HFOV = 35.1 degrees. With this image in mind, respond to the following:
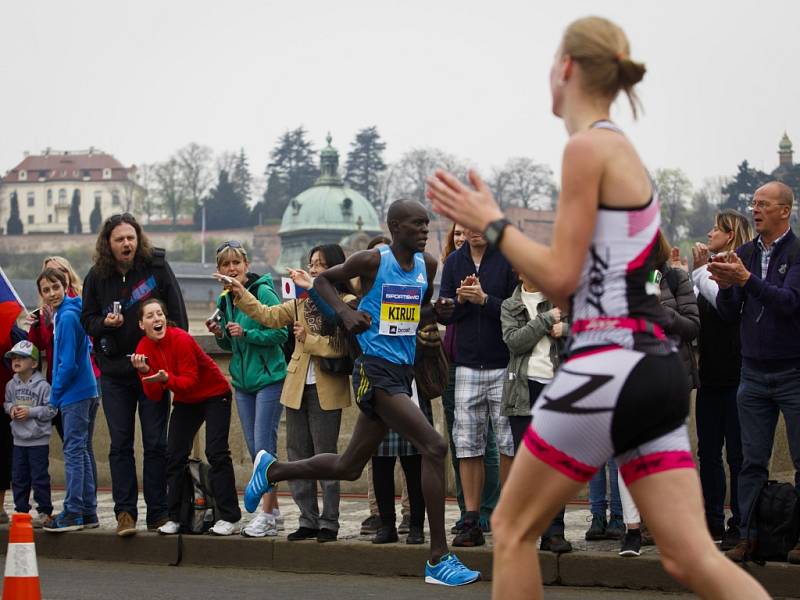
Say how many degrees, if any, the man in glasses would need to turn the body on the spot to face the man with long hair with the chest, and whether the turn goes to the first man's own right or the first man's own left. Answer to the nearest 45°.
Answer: approximately 45° to the first man's own right

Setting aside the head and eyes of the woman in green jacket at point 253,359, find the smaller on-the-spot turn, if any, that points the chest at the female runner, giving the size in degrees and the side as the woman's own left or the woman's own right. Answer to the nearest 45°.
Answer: approximately 45° to the woman's own left

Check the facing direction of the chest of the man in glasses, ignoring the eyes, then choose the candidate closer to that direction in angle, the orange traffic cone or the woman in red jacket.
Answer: the orange traffic cone

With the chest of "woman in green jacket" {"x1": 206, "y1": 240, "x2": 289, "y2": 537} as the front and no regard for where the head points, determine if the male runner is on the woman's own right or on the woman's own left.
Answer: on the woman's own left

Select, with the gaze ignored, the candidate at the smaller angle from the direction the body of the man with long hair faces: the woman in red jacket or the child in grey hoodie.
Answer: the woman in red jacket

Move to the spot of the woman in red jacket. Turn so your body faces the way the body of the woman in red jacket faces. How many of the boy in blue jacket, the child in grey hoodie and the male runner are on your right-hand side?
2

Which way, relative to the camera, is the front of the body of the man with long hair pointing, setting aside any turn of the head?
toward the camera

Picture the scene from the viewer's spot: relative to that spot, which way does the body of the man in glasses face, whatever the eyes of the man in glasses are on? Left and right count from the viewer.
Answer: facing the viewer and to the left of the viewer

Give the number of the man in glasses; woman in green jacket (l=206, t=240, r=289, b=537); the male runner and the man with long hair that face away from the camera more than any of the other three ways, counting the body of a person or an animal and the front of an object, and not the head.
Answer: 0

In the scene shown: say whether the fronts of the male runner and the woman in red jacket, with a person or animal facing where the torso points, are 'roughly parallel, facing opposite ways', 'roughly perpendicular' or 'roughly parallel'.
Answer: roughly perpendicular
